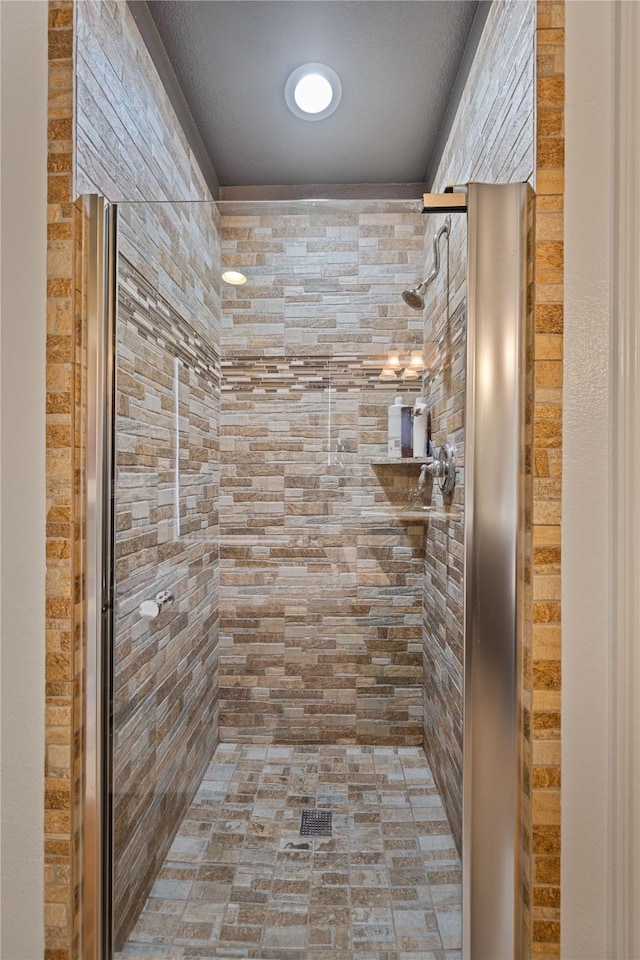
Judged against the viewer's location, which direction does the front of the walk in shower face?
facing the viewer
